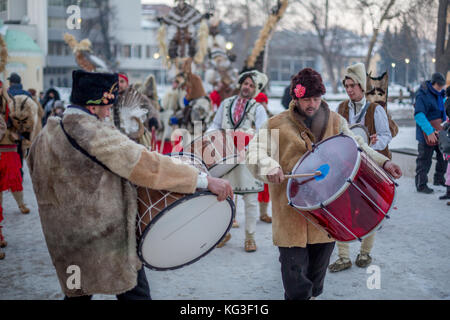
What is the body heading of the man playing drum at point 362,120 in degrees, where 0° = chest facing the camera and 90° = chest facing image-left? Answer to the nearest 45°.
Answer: approximately 45°

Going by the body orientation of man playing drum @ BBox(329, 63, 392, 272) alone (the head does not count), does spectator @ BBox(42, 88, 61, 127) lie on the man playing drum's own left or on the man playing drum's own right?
on the man playing drum's own right

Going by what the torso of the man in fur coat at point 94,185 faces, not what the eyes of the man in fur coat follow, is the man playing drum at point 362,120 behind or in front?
in front

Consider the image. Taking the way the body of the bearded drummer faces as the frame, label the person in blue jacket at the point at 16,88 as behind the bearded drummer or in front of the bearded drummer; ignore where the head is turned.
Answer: behind

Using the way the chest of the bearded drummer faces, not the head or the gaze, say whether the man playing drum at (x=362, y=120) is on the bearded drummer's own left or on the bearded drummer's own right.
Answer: on the bearded drummer's own left

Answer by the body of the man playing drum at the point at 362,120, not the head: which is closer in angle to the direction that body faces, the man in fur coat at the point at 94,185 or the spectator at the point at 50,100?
the man in fur coat

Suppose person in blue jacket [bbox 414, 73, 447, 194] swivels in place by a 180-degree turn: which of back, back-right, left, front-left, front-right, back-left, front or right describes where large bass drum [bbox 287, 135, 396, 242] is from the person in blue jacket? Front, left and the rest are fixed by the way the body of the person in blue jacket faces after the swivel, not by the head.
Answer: back-left

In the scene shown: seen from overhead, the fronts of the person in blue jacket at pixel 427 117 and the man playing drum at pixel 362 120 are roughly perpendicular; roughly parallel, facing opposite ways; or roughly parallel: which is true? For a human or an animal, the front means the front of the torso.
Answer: roughly perpendicular

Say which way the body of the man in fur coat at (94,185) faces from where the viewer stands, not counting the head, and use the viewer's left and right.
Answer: facing away from the viewer and to the right of the viewer
